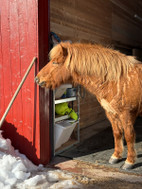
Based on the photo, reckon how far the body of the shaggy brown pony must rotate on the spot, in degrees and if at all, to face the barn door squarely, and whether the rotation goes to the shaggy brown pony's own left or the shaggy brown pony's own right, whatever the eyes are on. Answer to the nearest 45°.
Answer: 0° — it already faces it

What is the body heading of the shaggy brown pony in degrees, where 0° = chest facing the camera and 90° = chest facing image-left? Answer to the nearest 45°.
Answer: approximately 90°
